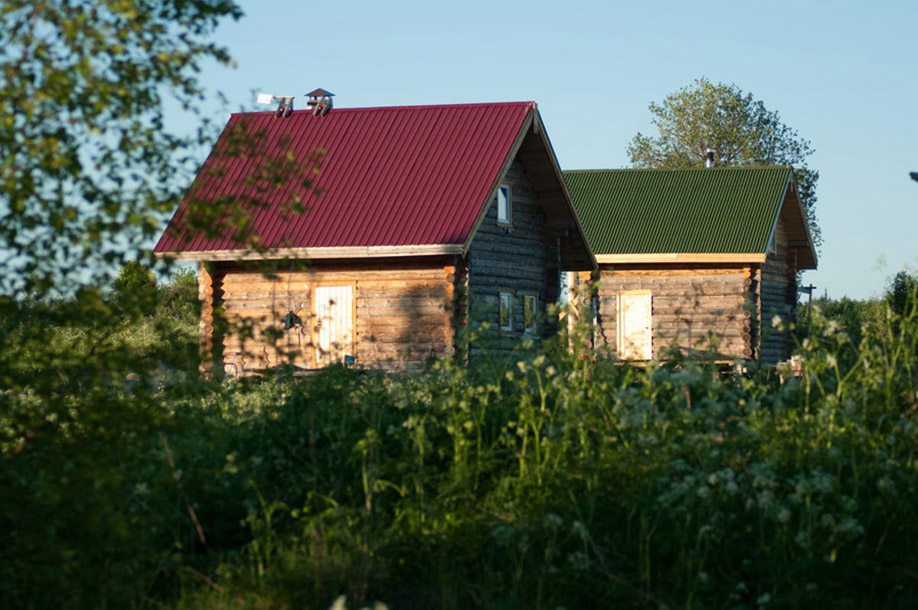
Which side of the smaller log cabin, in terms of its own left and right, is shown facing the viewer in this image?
front

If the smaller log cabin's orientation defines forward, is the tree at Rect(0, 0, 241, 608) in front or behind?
in front

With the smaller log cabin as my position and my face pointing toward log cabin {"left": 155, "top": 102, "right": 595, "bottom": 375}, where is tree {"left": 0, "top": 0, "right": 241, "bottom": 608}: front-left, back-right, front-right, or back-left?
front-left

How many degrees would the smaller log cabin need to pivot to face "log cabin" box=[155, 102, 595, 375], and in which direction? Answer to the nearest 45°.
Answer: approximately 45° to its right
